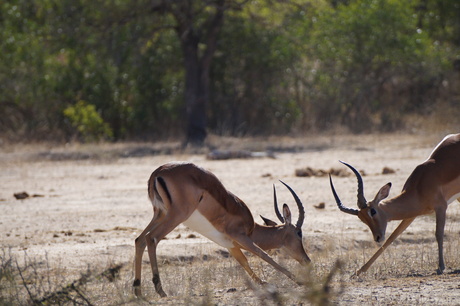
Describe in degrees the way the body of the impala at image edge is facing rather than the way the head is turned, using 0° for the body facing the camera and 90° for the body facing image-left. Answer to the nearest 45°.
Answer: approximately 90°

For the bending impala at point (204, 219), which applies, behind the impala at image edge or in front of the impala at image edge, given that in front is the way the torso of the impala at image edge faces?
in front

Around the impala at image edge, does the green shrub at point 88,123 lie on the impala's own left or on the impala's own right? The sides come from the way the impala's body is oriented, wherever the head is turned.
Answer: on the impala's own right

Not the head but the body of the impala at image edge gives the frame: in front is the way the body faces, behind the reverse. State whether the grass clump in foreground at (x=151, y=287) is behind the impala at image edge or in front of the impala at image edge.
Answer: in front
